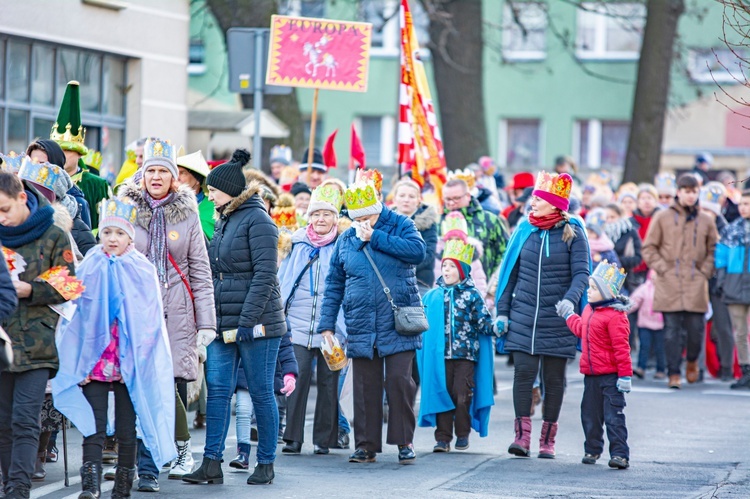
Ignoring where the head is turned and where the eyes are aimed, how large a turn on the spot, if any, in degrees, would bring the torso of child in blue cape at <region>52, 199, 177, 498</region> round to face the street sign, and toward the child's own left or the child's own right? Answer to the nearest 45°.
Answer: approximately 180°

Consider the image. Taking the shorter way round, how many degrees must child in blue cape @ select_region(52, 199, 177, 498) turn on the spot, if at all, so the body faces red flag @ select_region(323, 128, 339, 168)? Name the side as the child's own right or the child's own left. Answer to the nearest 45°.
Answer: approximately 180°

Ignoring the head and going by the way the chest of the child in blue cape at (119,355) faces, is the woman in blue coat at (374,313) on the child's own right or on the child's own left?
on the child's own left

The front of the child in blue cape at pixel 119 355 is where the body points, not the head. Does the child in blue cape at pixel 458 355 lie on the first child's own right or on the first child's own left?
on the first child's own left

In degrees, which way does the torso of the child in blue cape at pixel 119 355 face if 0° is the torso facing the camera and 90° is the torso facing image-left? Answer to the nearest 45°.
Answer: approximately 0°

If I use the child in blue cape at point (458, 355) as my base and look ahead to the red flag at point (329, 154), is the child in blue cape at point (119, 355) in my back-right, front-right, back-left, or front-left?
back-left

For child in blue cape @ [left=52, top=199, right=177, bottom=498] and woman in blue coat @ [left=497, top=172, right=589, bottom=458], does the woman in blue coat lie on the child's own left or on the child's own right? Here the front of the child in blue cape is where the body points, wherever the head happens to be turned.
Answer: on the child's own left

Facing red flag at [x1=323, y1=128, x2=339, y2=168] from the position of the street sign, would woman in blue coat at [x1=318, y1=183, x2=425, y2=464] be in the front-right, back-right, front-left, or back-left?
back-right
